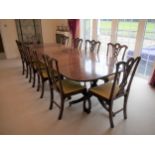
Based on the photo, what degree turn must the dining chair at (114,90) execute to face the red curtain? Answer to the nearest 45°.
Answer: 0° — it already faces it

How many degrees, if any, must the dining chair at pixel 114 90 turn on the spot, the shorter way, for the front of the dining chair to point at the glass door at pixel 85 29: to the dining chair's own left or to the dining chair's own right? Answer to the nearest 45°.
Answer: approximately 45° to the dining chair's own right

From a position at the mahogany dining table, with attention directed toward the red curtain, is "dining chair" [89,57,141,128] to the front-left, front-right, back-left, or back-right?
back-right

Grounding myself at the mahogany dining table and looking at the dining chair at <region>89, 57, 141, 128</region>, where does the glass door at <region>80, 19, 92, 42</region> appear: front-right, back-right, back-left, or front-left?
back-left

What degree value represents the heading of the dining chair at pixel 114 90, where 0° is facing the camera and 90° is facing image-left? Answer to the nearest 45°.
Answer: approximately 135°
